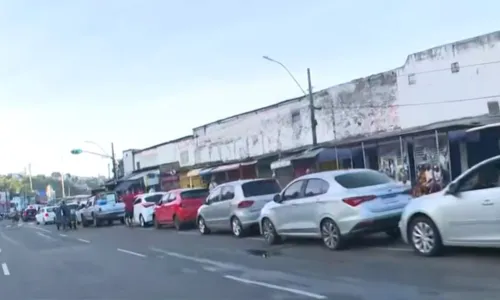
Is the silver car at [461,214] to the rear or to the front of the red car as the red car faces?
to the rear

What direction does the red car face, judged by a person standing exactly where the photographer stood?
facing away from the viewer and to the left of the viewer

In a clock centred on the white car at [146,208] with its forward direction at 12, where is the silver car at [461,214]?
the silver car at [461,214] is roughly at 7 o'clock from the white car at [146,208].

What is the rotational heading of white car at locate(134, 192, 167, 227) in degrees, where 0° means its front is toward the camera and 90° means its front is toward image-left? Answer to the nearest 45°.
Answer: approximately 135°

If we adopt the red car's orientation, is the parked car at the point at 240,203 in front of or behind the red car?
behind

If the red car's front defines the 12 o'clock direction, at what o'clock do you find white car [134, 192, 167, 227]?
The white car is roughly at 1 o'clock from the red car.

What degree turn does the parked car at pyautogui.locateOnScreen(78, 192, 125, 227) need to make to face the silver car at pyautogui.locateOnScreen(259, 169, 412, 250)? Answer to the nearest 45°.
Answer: approximately 135° to its left

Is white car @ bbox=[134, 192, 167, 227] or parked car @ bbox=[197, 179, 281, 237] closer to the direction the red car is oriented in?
the white car

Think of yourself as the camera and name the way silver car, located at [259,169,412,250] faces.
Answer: facing away from the viewer and to the left of the viewer

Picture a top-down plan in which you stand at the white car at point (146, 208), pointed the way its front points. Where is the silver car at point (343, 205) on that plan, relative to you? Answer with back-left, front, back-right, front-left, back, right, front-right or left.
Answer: back-left

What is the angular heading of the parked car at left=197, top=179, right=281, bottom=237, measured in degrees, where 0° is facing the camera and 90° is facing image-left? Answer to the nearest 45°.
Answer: approximately 135°

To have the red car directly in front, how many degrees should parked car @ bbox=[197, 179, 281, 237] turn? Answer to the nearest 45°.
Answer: approximately 45° to its right

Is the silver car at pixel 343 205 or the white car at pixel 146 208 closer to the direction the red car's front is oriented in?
the white car
